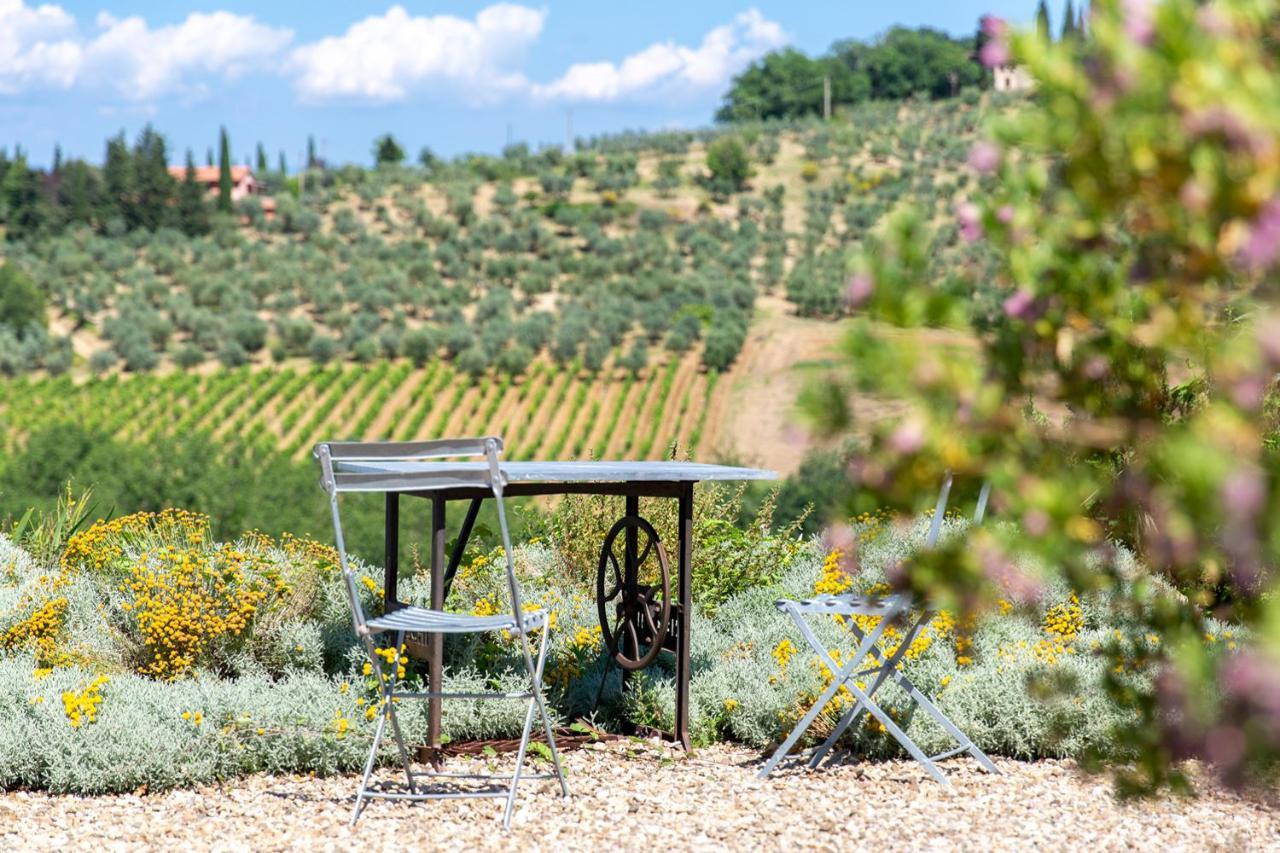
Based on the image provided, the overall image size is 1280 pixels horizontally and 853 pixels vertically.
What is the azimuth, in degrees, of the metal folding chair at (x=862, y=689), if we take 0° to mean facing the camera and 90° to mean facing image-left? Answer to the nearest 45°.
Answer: approximately 90°

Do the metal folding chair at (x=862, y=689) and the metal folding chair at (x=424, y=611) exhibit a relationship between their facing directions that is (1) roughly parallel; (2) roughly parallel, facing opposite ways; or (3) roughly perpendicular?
roughly perpendicular

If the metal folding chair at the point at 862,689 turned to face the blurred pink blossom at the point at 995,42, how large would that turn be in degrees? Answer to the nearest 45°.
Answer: approximately 90° to its left

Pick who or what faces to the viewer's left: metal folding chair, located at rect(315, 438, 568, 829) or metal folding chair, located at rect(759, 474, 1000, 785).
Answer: metal folding chair, located at rect(759, 474, 1000, 785)

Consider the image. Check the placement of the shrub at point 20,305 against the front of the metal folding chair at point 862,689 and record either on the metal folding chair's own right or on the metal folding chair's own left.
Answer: on the metal folding chair's own right

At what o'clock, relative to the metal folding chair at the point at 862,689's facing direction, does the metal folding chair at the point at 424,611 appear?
the metal folding chair at the point at 424,611 is roughly at 11 o'clock from the metal folding chair at the point at 862,689.
